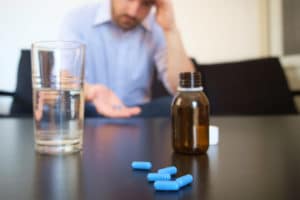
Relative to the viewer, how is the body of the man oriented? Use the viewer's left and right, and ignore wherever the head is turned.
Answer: facing the viewer

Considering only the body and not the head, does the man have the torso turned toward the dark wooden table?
yes

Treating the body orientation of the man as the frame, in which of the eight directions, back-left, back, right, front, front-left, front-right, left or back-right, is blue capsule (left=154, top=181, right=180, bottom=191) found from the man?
front

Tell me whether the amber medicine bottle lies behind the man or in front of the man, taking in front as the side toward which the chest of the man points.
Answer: in front

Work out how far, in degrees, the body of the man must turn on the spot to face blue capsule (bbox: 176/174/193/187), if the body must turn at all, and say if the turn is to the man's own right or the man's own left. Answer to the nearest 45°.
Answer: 0° — they already face it

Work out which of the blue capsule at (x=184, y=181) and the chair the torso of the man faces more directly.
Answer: the blue capsule

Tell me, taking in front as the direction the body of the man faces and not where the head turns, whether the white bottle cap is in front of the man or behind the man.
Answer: in front
